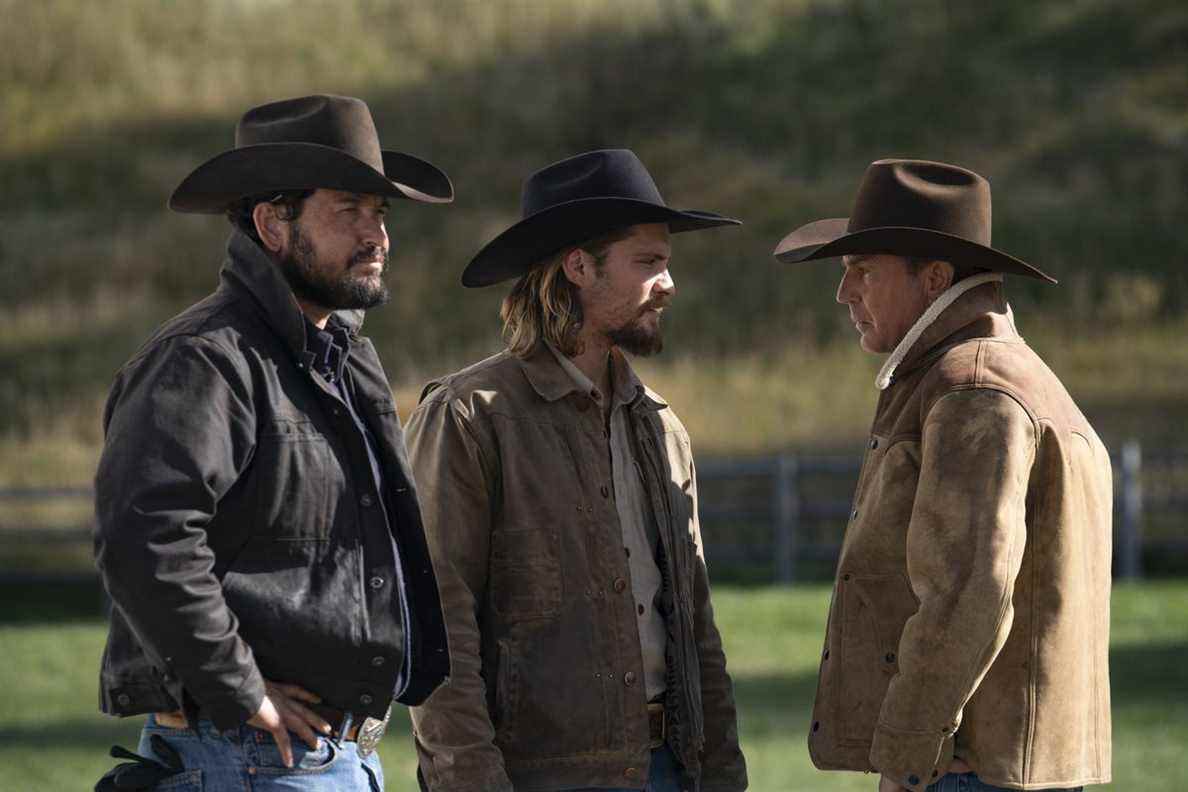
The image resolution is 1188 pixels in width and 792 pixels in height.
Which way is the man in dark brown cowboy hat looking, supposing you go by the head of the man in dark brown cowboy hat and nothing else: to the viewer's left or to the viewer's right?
to the viewer's right

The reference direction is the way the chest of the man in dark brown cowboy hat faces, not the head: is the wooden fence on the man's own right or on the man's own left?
on the man's own left

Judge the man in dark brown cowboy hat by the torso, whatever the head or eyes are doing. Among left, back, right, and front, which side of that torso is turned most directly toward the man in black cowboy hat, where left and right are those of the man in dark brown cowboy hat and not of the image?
left

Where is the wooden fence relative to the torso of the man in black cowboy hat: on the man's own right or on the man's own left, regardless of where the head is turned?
on the man's own left

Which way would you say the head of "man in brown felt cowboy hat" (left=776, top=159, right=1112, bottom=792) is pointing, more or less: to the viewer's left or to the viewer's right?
to the viewer's left

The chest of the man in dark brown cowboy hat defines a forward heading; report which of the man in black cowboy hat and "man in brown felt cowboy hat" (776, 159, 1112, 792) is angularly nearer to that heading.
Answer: the man in brown felt cowboy hat

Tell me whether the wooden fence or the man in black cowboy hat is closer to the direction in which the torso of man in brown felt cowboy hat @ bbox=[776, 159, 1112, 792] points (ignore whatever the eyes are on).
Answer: the man in black cowboy hat

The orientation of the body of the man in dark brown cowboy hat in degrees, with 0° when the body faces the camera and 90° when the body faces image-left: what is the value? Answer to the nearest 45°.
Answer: approximately 315°

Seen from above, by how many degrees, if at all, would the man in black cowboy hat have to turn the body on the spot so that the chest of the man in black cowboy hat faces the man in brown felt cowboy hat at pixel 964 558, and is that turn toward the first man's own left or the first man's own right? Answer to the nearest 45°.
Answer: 0° — they already face them

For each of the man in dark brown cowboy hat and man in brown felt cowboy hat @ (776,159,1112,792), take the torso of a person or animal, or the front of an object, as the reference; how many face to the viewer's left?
1

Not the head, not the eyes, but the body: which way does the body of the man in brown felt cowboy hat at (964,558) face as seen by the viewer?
to the viewer's left

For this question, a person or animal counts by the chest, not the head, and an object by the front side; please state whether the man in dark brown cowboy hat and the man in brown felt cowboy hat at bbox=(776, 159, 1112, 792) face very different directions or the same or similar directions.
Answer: very different directions

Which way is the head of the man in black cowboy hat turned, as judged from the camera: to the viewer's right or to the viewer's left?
to the viewer's right

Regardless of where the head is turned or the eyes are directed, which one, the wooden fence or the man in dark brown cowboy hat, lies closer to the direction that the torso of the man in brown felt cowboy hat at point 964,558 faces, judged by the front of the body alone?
the man in dark brown cowboy hat

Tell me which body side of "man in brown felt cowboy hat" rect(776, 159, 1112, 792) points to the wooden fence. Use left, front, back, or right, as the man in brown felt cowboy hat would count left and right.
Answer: right

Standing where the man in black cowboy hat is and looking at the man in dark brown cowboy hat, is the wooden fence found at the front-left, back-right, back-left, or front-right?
back-right
